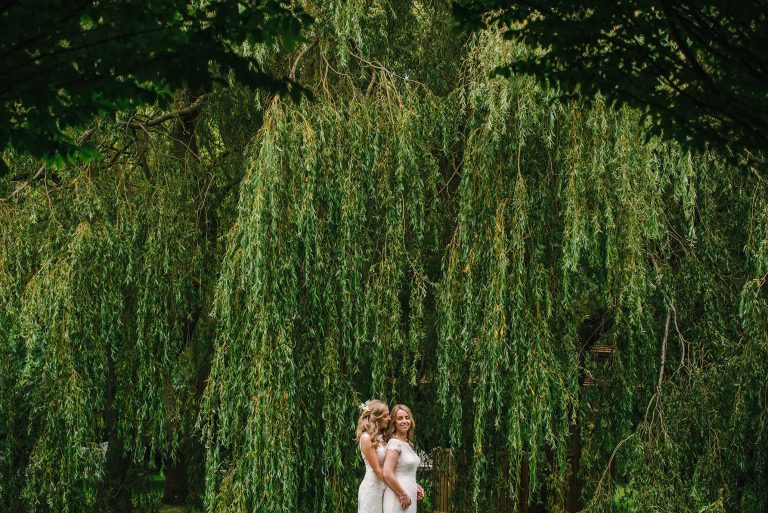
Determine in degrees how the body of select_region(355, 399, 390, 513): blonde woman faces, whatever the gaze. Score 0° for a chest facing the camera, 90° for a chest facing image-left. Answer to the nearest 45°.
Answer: approximately 270°

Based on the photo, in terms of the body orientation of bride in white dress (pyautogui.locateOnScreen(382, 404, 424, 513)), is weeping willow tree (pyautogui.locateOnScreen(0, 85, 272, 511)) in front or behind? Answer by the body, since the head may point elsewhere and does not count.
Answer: behind

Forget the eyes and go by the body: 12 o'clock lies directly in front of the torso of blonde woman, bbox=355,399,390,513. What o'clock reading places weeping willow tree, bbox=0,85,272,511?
The weeping willow tree is roughly at 7 o'clock from the blonde woman.

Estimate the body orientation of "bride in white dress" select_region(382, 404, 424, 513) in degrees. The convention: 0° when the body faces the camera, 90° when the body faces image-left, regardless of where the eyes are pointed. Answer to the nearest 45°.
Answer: approximately 315°

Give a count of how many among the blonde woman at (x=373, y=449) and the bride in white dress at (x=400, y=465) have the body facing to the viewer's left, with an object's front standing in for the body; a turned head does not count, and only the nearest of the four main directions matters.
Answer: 0
